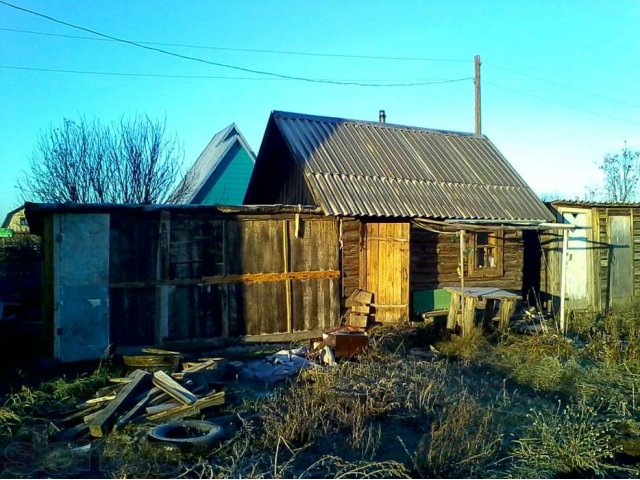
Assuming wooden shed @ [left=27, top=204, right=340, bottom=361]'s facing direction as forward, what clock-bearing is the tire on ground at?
The tire on ground is roughly at 12 o'clock from the wooden shed.

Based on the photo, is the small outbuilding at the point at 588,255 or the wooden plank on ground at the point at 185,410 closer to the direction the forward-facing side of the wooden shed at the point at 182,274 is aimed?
the wooden plank on ground

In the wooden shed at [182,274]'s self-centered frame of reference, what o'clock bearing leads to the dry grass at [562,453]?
The dry grass is roughly at 11 o'clock from the wooden shed.

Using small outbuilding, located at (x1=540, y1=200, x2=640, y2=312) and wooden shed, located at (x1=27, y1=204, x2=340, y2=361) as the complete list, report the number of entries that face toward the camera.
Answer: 2

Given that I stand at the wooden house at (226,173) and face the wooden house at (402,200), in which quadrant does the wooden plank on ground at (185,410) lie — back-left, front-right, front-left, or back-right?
front-right

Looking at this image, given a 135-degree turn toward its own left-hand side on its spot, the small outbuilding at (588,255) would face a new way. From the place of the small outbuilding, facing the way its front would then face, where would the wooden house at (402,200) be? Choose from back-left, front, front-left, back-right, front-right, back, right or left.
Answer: back

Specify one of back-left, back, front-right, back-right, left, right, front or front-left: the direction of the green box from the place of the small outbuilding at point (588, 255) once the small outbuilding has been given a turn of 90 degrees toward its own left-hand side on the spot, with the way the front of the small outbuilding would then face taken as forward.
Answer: back-right

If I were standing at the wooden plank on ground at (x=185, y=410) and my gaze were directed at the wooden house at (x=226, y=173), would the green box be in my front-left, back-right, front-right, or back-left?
front-right

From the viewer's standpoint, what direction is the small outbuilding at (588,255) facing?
toward the camera

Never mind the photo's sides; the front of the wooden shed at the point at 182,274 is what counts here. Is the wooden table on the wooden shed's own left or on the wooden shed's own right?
on the wooden shed's own left

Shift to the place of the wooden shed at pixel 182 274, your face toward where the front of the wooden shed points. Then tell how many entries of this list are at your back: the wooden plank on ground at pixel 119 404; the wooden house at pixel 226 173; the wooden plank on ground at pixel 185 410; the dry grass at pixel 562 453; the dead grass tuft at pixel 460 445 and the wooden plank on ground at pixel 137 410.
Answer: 1

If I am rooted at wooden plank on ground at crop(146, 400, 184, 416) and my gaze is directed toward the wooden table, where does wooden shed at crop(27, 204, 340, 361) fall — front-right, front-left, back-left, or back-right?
front-left

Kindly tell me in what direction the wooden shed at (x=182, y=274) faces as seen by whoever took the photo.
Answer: facing the viewer

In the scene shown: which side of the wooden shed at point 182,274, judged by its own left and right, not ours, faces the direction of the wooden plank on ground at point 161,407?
front

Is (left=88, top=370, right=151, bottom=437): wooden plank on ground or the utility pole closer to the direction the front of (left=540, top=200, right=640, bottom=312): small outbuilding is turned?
the wooden plank on ground

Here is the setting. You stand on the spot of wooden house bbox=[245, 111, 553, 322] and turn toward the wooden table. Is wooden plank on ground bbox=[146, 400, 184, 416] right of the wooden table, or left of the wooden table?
right

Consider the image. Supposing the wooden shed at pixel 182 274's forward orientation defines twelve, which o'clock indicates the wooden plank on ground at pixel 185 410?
The wooden plank on ground is roughly at 12 o'clock from the wooden shed.
